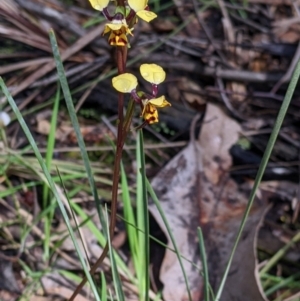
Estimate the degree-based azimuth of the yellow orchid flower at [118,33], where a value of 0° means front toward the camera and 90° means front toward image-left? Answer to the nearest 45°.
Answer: approximately 0°
